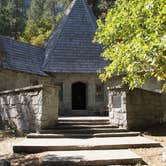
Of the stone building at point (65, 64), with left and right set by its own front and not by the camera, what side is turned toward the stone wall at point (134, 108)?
front

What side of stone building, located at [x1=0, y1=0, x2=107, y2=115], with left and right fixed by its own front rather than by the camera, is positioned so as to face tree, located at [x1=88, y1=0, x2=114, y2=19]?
back

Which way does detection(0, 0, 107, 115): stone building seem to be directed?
toward the camera

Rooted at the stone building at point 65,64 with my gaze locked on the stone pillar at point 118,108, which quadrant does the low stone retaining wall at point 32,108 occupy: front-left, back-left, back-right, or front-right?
front-right

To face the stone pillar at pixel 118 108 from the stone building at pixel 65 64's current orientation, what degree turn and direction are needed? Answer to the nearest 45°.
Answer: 0° — it already faces it

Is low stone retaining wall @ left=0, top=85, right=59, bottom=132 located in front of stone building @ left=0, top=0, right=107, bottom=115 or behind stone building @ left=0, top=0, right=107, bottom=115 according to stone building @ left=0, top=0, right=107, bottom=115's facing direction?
in front

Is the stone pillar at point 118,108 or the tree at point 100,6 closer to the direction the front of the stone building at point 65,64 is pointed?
the stone pillar
